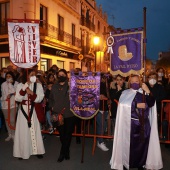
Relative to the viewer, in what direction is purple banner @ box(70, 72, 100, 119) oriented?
toward the camera

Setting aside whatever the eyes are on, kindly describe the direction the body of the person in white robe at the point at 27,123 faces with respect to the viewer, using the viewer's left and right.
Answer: facing the viewer

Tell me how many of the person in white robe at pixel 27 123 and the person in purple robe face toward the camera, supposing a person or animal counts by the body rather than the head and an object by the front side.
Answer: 2

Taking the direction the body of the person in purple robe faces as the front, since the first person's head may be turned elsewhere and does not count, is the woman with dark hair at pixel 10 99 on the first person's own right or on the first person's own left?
on the first person's own right

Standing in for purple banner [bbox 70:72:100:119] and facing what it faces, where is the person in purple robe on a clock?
The person in purple robe is roughly at 10 o'clock from the purple banner.

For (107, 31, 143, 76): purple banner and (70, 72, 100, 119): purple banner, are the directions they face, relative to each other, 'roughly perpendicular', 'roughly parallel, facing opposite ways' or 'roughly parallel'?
roughly parallel

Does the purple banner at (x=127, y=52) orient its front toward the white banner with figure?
no

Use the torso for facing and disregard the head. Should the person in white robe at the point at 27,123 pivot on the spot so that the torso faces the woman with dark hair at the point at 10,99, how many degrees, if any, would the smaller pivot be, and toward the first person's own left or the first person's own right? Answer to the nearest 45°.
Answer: approximately 180°

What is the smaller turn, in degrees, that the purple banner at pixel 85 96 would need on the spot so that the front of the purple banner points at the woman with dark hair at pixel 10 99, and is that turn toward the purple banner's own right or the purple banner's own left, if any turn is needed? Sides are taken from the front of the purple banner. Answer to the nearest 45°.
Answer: approximately 135° to the purple banner's own right
